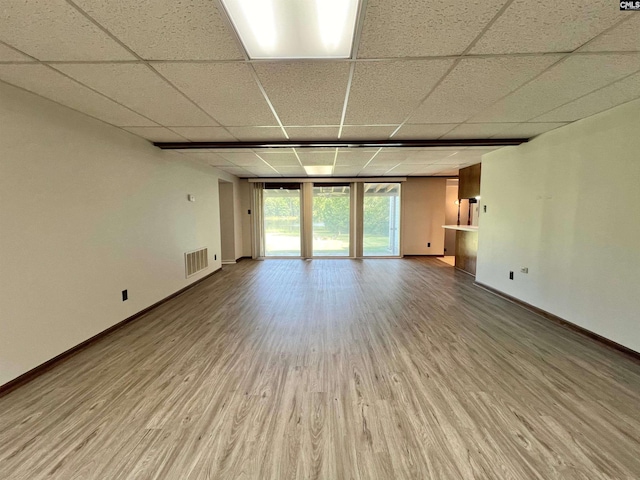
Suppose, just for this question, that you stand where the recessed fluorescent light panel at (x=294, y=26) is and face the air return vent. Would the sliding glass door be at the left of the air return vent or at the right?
right

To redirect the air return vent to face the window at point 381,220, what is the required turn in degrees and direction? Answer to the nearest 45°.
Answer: approximately 45° to its left

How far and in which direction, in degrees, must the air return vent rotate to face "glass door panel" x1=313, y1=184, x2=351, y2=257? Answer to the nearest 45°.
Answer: approximately 45° to its left

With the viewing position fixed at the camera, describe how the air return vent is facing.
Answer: facing the viewer and to the right of the viewer

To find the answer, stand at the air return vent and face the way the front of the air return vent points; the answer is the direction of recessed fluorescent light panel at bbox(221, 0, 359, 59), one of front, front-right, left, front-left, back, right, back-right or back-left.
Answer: front-right

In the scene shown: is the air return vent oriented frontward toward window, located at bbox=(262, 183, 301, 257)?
no

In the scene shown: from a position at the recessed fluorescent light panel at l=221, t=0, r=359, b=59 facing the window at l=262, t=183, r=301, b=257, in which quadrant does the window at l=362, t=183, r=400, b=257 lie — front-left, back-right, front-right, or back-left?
front-right

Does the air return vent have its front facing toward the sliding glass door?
no

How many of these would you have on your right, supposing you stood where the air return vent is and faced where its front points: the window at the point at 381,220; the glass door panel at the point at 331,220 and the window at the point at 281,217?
0
